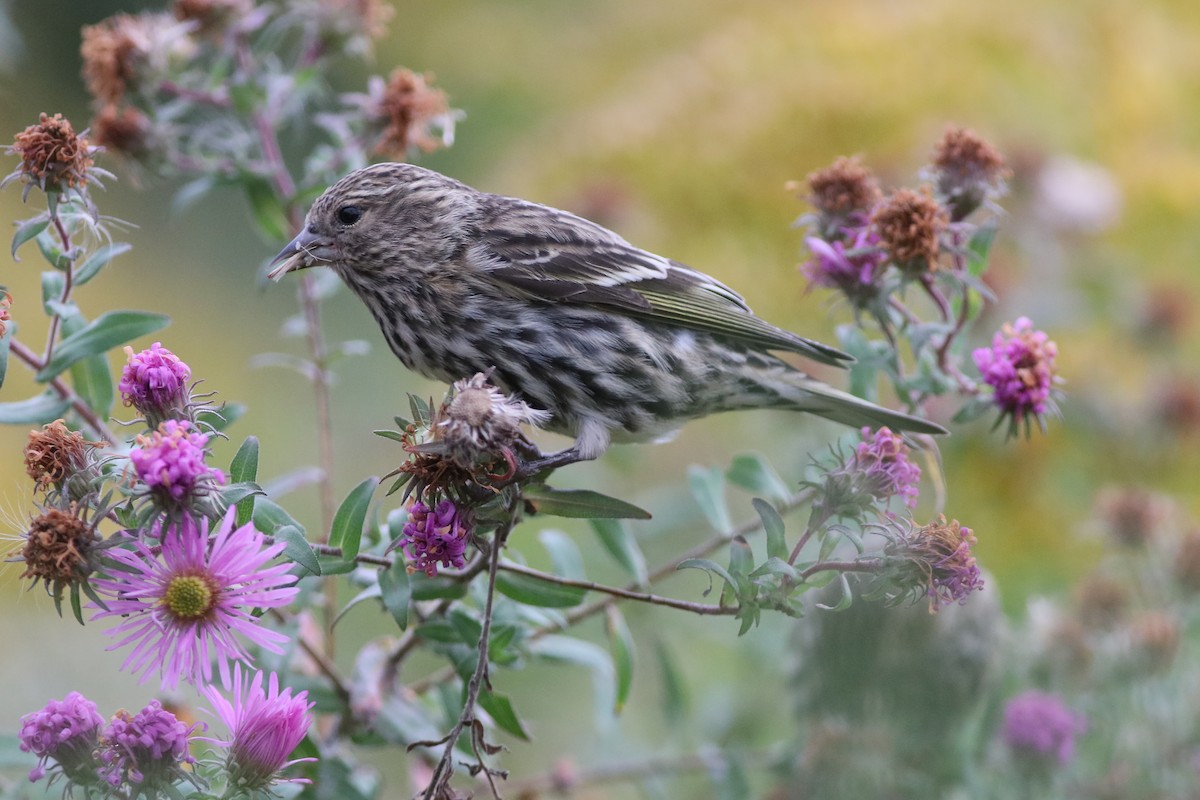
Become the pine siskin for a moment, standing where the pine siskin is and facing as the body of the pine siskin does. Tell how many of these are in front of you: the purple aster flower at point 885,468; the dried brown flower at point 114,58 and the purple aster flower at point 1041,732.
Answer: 1

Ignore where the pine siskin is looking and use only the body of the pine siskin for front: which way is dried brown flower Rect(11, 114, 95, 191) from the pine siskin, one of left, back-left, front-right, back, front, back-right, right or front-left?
front-left

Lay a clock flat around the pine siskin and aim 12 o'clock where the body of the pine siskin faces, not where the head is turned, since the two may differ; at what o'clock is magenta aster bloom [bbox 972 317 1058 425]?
The magenta aster bloom is roughly at 5 o'clock from the pine siskin.

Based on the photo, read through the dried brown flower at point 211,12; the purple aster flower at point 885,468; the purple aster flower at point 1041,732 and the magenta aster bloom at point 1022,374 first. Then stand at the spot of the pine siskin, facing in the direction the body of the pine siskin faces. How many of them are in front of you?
1

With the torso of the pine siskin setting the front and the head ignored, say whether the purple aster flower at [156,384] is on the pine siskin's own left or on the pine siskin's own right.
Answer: on the pine siskin's own left

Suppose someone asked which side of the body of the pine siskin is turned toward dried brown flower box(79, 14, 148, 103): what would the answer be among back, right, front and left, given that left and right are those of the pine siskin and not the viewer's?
front

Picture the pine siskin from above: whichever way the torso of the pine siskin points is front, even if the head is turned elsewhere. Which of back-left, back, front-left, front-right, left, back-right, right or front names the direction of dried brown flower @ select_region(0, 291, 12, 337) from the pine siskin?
front-left

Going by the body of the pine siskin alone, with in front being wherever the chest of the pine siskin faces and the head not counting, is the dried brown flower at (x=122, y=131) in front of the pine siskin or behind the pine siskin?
in front

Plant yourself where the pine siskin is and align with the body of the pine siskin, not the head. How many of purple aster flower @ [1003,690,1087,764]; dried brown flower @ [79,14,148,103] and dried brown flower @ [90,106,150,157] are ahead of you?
2

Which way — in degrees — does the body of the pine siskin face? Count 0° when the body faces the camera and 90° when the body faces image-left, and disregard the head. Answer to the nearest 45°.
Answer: approximately 90°
